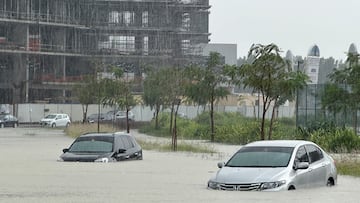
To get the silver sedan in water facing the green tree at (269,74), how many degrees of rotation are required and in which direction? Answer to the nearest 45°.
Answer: approximately 135° to its right

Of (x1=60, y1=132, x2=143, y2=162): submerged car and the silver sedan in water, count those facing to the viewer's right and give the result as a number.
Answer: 0

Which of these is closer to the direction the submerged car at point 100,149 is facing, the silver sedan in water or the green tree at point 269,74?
the silver sedan in water

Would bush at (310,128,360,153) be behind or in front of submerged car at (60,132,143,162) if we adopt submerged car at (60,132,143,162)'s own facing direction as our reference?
behind

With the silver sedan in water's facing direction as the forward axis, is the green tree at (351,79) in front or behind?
behind

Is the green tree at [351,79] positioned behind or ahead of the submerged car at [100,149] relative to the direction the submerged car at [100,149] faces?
behind

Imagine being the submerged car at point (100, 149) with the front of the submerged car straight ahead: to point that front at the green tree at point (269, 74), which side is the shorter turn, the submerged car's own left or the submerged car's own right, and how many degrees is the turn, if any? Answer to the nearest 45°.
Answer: approximately 180°

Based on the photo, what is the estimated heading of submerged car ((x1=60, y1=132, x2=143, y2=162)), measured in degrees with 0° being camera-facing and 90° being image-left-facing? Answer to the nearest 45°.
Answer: approximately 45°

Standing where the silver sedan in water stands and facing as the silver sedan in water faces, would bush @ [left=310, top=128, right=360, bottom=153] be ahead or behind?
behind
